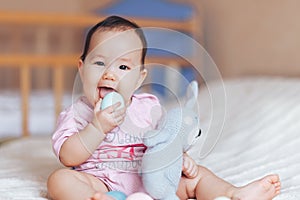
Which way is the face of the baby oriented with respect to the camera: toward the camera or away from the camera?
toward the camera

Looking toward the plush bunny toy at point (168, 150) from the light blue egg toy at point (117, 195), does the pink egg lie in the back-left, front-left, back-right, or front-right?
front-right

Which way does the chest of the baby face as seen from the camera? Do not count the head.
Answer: toward the camera

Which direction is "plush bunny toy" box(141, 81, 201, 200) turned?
to the viewer's right

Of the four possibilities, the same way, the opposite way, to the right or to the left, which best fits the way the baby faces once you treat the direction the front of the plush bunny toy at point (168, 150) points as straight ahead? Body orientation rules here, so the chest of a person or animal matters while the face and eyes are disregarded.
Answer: to the right
